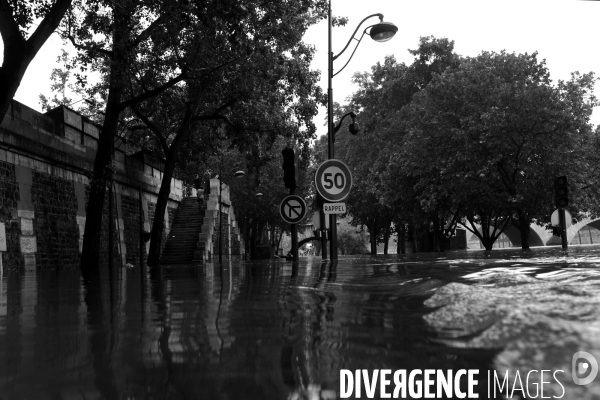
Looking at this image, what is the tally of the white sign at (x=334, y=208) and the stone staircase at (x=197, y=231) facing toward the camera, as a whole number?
2

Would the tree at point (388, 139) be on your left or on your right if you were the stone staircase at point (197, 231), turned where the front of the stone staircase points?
on your left

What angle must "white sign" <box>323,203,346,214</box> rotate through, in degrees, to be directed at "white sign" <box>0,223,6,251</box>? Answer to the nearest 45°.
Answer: approximately 90° to its right

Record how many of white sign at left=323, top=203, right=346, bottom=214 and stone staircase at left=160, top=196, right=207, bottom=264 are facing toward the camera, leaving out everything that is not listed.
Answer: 2

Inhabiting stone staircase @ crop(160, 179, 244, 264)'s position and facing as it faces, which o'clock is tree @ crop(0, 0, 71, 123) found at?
The tree is roughly at 12 o'clock from the stone staircase.
